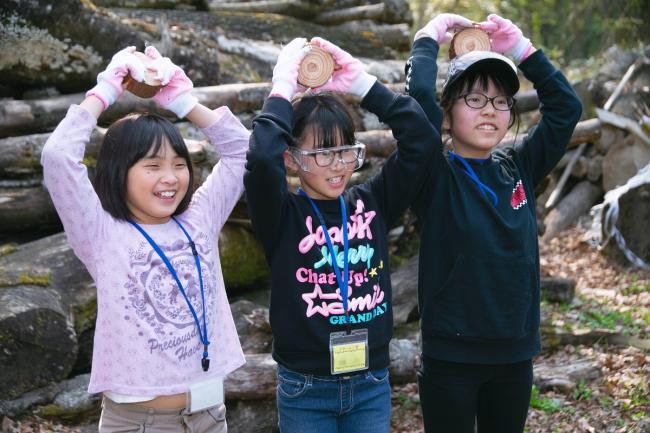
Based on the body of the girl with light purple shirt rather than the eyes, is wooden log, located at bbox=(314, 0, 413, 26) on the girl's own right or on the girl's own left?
on the girl's own left

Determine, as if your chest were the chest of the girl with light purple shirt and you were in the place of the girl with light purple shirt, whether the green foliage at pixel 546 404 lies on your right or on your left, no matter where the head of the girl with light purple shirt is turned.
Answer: on your left

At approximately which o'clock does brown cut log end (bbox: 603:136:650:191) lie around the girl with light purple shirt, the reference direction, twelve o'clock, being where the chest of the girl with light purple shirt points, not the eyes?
The brown cut log end is roughly at 9 o'clock from the girl with light purple shirt.

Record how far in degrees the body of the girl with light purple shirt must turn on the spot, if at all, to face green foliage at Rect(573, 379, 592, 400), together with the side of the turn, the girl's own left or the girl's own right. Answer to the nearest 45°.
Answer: approximately 90° to the girl's own left

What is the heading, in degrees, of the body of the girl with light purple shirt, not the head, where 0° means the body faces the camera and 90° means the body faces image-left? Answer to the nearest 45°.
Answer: approximately 315°

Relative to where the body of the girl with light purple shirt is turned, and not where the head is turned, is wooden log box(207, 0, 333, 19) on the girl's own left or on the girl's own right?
on the girl's own left

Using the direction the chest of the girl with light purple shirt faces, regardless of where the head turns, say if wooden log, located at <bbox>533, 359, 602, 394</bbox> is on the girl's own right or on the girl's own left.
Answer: on the girl's own left

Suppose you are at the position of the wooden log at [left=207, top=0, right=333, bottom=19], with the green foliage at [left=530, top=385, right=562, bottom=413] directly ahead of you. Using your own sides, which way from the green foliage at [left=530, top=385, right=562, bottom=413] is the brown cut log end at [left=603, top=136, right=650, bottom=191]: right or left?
left

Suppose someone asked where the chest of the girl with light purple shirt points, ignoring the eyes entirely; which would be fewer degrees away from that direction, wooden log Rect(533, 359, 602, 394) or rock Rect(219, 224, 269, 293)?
the wooden log

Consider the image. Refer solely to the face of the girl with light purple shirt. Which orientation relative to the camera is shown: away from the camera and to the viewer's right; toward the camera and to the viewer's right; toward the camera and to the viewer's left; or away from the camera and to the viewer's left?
toward the camera and to the viewer's right

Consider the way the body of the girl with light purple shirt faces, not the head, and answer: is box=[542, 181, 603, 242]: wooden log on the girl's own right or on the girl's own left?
on the girl's own left
